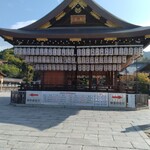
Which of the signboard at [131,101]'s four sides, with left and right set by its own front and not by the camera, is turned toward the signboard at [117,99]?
right

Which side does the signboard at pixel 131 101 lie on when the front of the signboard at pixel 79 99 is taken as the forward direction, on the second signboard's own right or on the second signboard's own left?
on the second signboard's own left

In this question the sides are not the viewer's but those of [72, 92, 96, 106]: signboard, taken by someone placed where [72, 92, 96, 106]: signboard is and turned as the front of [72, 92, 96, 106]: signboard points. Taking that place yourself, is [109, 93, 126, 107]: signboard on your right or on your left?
on your left

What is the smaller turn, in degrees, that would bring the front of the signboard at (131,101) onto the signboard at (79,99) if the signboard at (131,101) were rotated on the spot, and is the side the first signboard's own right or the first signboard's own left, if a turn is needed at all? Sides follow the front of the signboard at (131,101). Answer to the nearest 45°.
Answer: approximately 90° to the first signboard's own right

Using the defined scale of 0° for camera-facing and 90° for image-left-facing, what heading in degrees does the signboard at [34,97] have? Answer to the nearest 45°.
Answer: approximately 0°
